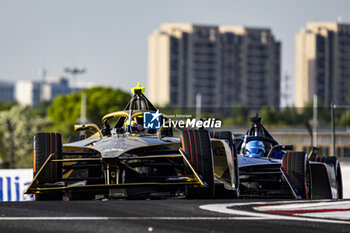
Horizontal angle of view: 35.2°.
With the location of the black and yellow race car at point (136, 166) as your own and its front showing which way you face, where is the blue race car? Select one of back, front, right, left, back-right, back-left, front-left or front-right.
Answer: back-left

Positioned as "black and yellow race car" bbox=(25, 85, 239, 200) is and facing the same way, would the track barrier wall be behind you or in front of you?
behind

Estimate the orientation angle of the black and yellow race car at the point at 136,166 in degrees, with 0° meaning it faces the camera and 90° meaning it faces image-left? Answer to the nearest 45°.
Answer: approximately 0°
